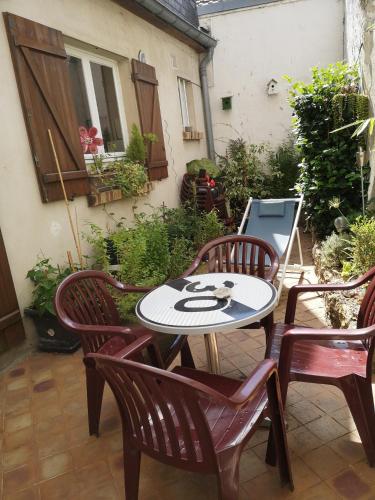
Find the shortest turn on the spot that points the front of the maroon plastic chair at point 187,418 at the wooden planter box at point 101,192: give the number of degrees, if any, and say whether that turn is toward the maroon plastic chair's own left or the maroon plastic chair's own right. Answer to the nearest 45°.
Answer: approximately 45° to the maroon plastic chair's own left

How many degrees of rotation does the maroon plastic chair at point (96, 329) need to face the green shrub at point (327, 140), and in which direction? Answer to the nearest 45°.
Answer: approximately 45° to its left

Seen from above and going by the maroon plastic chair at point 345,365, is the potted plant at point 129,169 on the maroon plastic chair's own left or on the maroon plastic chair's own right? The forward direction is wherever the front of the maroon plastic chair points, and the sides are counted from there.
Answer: on the maroon plastic chair's own right

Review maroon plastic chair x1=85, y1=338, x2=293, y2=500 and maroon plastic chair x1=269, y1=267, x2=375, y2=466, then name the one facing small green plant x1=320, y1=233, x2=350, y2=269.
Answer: maroon plastic chair x1=85, y1=338, x2=293, y2=500

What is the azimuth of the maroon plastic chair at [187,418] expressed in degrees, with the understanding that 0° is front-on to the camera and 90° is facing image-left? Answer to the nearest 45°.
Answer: approximately 225°

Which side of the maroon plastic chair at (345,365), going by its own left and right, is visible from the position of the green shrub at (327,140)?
right

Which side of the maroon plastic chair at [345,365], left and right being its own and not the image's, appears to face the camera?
left

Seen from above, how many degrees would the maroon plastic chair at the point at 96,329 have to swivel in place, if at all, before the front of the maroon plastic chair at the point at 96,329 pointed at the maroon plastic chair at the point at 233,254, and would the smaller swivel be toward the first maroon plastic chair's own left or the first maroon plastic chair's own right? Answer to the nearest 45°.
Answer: approximately 45° to the first maroon plastic chair's own left

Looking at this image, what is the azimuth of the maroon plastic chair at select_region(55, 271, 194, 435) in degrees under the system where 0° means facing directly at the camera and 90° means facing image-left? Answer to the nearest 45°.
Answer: approximately 270°

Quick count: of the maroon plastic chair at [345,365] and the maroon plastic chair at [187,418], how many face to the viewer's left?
1

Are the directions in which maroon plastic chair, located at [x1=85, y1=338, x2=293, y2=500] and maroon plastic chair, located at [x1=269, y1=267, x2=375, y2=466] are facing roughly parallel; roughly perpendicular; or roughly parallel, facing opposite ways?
roughly perpendicular

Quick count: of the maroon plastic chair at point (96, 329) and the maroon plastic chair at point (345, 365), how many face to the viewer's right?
1

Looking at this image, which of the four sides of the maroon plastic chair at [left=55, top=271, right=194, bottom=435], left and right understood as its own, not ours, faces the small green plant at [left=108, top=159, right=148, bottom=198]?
left

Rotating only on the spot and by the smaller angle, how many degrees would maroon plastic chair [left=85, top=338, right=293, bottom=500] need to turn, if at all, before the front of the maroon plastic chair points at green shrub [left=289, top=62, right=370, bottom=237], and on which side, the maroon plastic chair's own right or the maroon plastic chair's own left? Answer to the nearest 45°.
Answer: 0° — it already faces it

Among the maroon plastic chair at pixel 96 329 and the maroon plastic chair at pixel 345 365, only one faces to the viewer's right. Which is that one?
the maroon plastic chair at pixel 96 329

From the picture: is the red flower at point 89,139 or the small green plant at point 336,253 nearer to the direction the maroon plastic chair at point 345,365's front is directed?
the red flower
